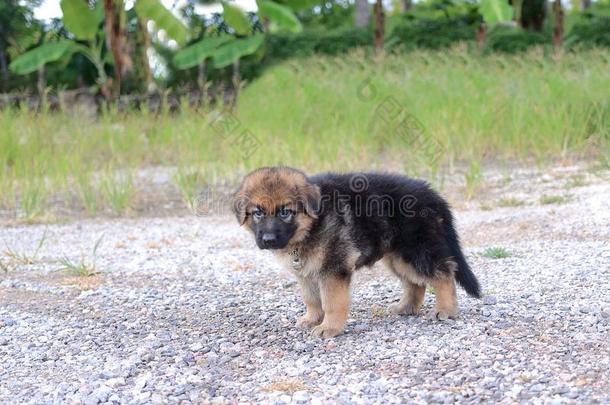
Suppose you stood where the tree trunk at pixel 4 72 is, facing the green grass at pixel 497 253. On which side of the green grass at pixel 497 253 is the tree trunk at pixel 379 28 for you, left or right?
left

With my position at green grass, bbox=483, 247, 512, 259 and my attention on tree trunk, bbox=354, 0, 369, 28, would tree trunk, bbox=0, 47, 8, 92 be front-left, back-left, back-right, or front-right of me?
front-left

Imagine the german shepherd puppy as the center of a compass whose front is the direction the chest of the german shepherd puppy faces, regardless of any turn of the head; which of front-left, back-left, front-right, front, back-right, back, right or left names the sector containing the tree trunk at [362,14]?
back-right

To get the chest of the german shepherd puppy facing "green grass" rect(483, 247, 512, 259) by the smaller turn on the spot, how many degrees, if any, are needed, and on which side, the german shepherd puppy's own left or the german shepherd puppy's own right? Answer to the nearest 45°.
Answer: approximately 180°

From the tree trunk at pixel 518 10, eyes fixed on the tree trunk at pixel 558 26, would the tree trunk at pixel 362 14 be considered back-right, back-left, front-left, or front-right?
back-right

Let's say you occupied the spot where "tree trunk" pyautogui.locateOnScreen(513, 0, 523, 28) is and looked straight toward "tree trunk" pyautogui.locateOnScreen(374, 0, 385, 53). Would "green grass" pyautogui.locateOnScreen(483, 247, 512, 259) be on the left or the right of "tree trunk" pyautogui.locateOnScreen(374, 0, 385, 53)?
left

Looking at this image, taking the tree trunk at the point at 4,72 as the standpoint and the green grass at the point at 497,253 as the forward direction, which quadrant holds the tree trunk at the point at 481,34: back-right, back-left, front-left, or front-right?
front-left

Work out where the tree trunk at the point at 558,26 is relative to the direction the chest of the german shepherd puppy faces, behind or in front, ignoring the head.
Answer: behind

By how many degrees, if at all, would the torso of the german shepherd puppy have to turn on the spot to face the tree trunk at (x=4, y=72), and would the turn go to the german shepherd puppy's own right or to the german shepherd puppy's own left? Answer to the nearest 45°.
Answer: approximately 90° to the german shepherd puppy's own right

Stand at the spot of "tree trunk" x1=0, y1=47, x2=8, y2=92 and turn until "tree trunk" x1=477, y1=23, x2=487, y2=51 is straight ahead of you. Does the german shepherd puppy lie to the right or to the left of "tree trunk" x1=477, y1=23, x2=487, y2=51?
right

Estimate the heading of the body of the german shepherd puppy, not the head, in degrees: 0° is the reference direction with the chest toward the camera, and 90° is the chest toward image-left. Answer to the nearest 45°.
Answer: approximately 45°

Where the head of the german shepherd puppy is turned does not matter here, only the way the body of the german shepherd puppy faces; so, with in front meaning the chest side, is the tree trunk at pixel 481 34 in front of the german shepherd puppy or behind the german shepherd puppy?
behind
